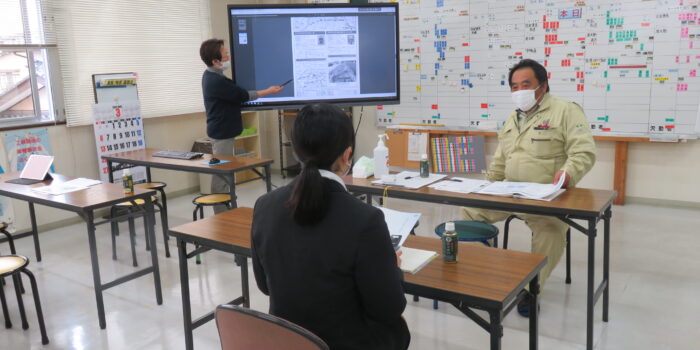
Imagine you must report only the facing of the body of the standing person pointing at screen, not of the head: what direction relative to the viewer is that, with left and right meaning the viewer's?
facing to the right of the viewer

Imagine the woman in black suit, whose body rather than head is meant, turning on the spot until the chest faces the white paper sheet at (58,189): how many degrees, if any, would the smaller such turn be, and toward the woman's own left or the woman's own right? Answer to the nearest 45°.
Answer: approximately 90° to the woman's own left

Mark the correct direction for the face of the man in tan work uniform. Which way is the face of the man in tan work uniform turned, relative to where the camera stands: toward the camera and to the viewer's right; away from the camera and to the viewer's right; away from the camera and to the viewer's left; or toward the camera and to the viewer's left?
toward the camera and to the viewer's left

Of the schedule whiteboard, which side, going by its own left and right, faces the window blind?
right

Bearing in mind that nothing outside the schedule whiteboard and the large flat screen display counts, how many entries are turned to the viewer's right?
0

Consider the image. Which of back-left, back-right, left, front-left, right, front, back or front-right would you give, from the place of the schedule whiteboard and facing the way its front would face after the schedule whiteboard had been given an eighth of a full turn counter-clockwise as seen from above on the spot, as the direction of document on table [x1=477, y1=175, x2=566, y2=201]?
front-right

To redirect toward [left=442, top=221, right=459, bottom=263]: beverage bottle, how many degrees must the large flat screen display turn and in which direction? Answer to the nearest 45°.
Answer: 0° — it already faces it

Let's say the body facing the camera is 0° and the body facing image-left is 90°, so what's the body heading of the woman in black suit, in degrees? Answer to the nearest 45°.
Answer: approximately 225°

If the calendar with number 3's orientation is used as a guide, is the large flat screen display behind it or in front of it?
in front

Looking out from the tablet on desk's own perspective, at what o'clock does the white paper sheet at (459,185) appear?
The white paper sheet is roughly at 9 o'clock from the tablet on desk.

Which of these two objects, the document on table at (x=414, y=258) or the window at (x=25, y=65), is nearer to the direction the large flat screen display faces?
the document on table

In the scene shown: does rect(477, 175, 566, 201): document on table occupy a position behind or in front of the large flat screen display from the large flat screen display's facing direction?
in front

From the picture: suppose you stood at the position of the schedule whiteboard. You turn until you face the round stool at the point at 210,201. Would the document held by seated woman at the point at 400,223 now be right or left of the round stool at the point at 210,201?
left

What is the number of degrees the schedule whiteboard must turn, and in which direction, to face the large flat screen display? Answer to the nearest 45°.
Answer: approximately 45° to its right

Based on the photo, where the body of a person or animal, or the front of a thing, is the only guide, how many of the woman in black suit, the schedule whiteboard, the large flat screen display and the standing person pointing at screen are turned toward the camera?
2
